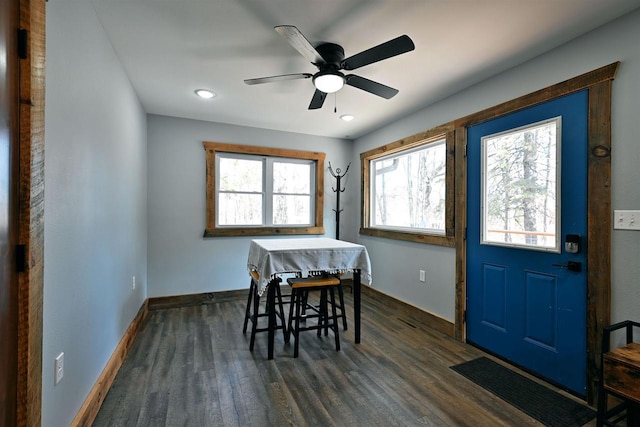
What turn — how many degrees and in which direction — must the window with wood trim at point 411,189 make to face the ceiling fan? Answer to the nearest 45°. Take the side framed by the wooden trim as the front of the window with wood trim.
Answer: approximately 45° to its left

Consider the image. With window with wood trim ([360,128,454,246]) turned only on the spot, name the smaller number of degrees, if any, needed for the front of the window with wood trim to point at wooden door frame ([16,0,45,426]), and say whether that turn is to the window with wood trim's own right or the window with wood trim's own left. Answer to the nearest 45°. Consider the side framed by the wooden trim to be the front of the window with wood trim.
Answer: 0° — it already faces it

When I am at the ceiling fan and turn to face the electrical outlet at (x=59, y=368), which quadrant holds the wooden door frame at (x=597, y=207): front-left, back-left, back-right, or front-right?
back-left

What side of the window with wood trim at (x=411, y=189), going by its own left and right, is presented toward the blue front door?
left

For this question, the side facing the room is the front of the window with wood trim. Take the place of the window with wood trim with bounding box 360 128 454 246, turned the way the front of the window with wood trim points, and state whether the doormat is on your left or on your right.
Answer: on your left

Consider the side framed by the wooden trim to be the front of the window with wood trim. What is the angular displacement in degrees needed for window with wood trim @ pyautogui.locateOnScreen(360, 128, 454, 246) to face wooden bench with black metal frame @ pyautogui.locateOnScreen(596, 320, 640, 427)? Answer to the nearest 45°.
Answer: approximately 90° to its left

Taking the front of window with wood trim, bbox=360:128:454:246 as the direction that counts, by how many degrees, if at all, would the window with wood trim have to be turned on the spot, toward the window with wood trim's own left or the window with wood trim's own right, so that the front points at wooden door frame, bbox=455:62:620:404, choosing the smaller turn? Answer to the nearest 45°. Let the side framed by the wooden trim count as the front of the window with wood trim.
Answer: approximately 90° to the window with wood trim's own left

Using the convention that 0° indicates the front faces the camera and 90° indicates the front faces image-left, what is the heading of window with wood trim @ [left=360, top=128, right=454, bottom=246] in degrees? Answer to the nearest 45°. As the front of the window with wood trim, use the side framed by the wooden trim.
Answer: approximately 45°
